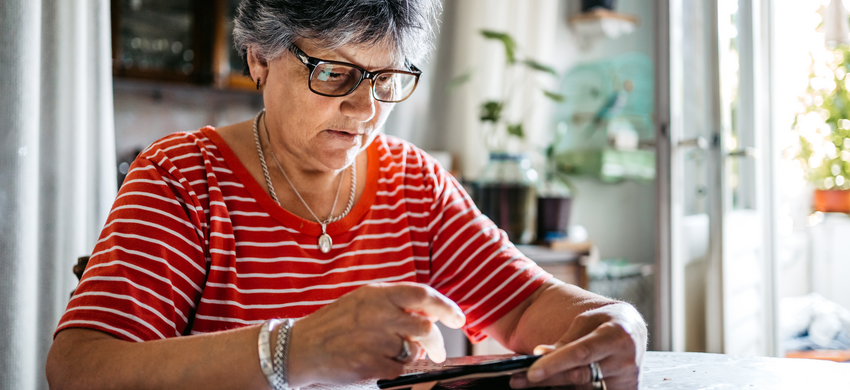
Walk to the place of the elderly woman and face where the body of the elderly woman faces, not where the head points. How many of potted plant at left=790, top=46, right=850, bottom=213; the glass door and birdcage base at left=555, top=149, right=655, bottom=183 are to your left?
3

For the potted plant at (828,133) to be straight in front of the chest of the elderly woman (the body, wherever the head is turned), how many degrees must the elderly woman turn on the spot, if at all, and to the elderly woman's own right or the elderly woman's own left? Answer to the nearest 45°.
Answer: approximately 90° to the elderly woman's own left

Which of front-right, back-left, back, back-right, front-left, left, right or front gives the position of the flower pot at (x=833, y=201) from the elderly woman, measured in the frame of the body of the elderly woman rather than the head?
left

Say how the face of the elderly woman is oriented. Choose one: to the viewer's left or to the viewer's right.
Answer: to the viewer's right

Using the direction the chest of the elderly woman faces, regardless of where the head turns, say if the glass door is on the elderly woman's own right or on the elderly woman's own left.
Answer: on the elderly woman's own left

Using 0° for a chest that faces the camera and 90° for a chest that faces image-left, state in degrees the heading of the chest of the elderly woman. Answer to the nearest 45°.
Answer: approximately 315°
